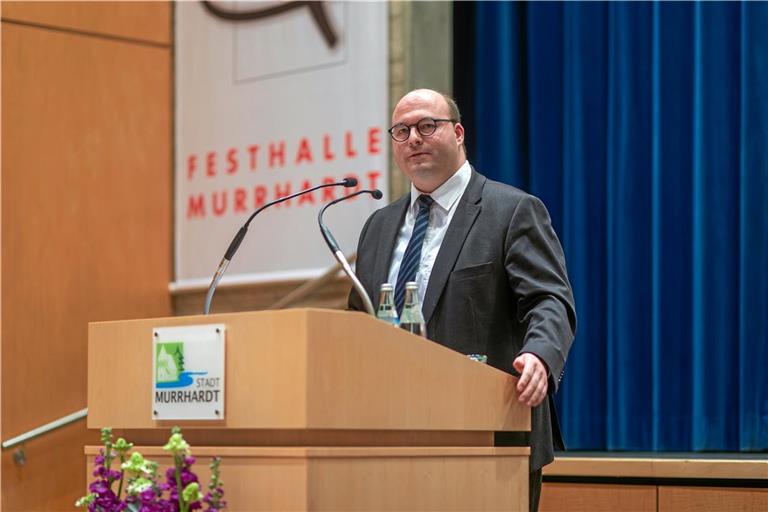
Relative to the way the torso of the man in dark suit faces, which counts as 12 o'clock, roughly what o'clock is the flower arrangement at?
The flower arrangement is roughly at 12 o'clock from the man in dark suit.

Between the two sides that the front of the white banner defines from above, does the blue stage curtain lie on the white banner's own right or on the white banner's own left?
on the white banner's own left

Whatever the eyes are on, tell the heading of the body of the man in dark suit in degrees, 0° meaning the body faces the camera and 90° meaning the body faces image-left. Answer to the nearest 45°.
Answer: approximately 45°

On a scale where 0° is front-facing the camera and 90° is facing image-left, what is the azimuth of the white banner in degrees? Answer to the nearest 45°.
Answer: approximately 45°

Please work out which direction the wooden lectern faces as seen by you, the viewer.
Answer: facing the viewer and to the left of the viewer

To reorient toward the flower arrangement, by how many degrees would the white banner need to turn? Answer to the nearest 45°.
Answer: approximately 45° to its left

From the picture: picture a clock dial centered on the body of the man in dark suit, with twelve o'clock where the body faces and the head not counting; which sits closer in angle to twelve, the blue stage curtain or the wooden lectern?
the wooden lectern

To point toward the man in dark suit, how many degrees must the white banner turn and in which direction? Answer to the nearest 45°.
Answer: approximately 45° to its left

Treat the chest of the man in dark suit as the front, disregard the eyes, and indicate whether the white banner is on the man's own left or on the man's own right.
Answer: on the man's own right

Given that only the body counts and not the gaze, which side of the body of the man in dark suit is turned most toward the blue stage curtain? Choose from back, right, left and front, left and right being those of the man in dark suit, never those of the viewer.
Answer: back

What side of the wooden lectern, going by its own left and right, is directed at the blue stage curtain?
back
